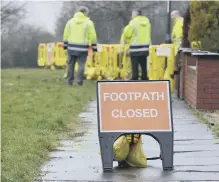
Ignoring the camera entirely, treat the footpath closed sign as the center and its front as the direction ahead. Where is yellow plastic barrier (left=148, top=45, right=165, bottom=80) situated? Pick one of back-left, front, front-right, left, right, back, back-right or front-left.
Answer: back

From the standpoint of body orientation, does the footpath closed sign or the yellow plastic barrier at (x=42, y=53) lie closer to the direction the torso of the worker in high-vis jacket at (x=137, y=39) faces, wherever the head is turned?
the yellow plastic barrier

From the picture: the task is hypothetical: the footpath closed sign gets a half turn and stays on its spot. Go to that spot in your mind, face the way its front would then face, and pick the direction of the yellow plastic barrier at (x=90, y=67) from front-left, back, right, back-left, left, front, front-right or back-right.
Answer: front

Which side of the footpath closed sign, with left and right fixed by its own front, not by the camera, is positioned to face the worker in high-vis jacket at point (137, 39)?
back

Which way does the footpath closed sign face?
toward the camera

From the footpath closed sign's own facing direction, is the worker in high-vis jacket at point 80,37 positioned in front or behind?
behind

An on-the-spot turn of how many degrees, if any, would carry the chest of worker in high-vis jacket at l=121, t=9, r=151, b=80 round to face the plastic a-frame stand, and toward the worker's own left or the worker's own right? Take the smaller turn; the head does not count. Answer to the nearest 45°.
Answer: approximately 135° to the worker's own left

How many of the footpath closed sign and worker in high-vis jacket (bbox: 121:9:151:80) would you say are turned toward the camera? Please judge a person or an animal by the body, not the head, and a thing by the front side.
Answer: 1

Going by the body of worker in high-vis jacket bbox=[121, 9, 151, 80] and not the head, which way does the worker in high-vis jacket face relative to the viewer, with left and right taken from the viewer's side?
facing away from the viewer and to the left of the viewer

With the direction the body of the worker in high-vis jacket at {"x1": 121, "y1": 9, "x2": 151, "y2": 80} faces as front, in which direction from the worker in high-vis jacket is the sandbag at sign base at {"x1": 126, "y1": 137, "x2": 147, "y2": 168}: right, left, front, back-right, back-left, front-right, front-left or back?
back-left

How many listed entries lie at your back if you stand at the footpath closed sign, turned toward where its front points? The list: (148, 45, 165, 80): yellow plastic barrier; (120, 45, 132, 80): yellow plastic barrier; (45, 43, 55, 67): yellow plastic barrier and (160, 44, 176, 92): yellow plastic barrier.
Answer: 4
